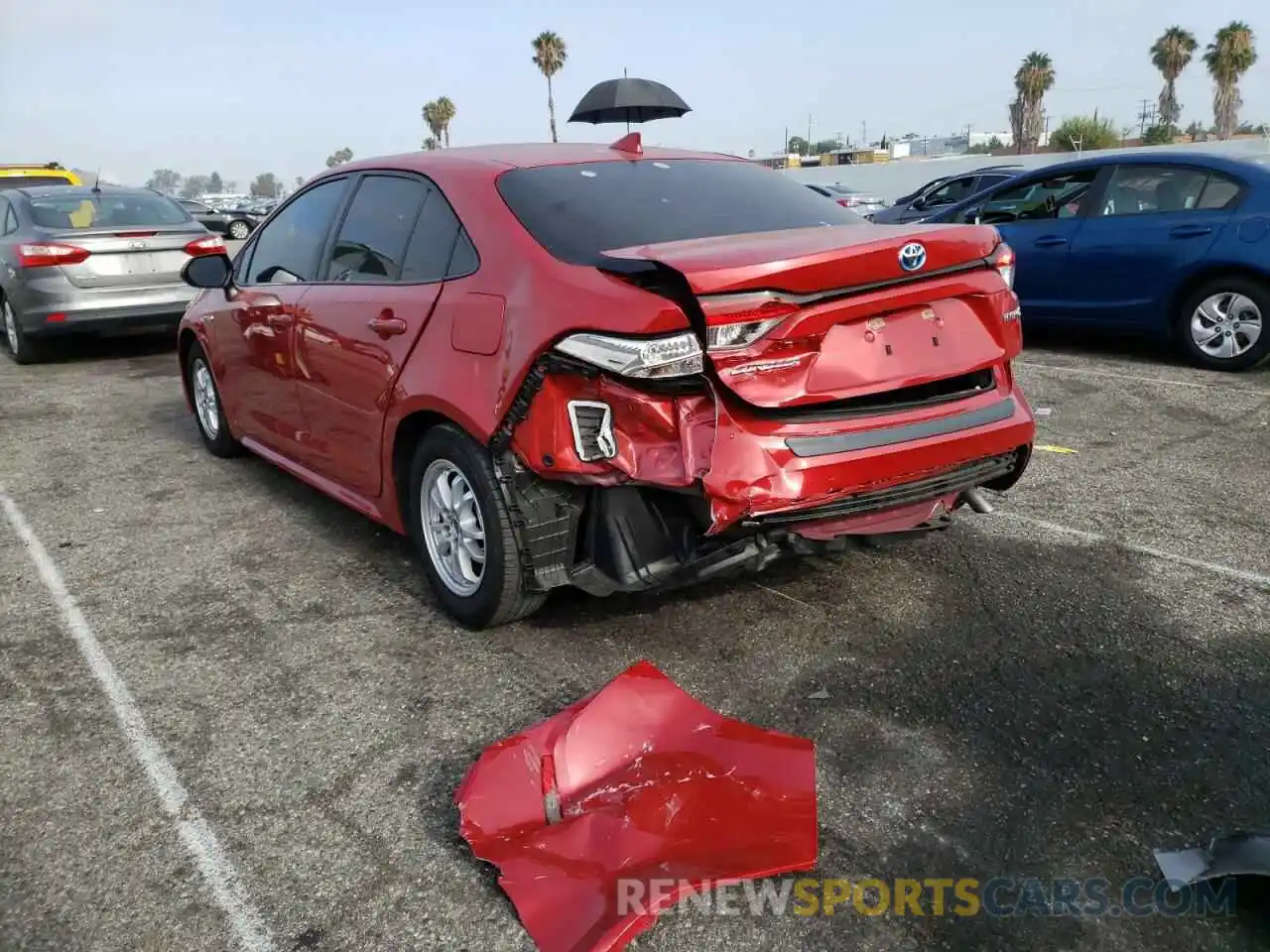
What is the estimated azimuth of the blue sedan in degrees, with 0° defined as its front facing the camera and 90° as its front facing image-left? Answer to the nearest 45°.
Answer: approximately 90°

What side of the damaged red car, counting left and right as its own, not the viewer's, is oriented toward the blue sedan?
right

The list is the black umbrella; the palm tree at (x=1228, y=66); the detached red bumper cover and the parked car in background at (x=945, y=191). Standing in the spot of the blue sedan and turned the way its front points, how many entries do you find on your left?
1

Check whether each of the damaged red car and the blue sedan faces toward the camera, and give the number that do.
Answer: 0

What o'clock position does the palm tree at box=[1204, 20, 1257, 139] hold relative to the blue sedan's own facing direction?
The palm tree is roughly at 3 o'clock from the blue sedan.

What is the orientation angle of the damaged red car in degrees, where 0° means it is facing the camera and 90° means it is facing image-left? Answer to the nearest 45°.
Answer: approximately 135°

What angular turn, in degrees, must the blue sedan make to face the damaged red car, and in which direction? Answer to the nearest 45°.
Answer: approximately 90° to its left

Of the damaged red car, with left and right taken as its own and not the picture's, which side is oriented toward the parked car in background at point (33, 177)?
front

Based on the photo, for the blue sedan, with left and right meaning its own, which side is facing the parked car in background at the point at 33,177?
front
